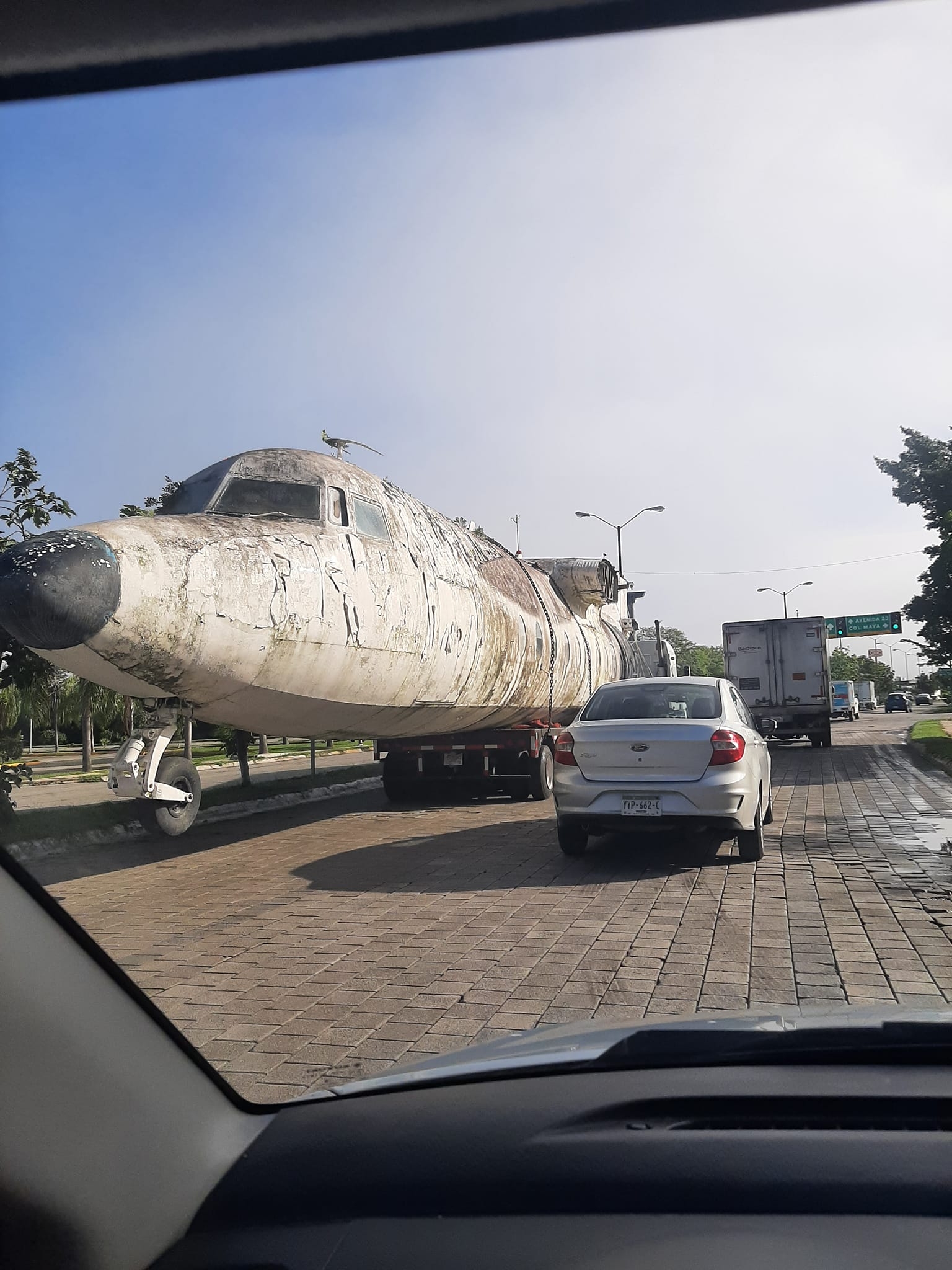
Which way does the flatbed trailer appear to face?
away from the camera

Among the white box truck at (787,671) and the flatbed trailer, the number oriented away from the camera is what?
2

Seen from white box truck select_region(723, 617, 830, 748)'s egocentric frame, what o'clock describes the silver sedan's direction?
The silver sedan is roughly at 6 o'clock from the white box truck.

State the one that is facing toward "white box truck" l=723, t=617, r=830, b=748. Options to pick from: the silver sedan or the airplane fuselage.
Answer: the silver sedan

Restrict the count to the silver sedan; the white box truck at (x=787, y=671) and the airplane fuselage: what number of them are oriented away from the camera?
2

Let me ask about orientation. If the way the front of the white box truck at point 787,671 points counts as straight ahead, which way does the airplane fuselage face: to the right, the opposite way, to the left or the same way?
the opposite way

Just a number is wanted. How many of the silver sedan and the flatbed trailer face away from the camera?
2

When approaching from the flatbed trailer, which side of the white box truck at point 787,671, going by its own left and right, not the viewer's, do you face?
back

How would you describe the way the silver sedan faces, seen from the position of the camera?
facing away from the viewer

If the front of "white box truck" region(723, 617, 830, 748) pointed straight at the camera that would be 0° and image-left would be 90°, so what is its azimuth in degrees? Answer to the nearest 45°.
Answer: approximately 180°

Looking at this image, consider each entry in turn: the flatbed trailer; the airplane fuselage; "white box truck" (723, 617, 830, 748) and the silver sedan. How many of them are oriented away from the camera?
3

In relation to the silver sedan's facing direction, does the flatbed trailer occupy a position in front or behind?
in front
